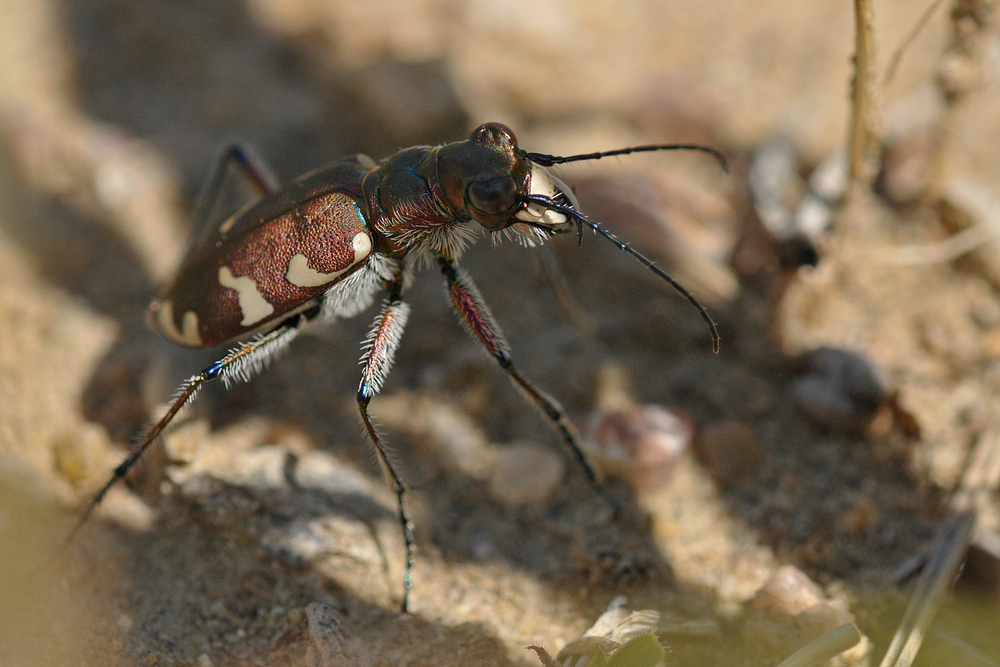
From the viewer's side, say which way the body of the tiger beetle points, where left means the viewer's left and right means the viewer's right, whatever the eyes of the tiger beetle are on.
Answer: facing to the right of the viewer

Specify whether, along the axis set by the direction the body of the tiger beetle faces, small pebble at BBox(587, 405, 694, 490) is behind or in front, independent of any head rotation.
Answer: in front

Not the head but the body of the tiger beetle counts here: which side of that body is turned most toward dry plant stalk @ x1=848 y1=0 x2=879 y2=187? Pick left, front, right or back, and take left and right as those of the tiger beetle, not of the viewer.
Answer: front

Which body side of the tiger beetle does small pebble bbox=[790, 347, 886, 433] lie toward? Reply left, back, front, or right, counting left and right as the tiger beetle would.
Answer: front
